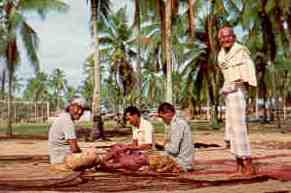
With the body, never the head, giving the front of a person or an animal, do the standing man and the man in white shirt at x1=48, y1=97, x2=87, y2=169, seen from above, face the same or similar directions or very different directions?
very different directions

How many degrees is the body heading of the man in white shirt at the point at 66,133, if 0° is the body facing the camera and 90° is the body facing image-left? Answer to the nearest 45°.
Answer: approximately 270°

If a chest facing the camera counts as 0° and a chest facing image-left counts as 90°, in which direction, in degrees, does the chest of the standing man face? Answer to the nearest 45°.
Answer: approximately 45°

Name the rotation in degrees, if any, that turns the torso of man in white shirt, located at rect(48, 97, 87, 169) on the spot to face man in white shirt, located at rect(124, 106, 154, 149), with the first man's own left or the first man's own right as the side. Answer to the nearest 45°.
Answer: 0° — they already face them

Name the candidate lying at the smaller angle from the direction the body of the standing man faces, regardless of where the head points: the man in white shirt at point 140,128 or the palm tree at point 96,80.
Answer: the man in white shirt

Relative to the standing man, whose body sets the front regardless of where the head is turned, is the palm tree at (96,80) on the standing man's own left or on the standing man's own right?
on the standing man's own right

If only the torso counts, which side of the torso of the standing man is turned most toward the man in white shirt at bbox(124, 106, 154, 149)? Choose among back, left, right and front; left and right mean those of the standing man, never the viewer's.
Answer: right

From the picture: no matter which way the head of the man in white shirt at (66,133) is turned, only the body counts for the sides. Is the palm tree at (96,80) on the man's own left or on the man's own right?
on the man's own left

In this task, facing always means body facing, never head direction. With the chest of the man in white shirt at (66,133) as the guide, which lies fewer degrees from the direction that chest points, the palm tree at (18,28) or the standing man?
the standing man

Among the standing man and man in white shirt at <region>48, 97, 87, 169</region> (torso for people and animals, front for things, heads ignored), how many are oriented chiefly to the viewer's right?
1
